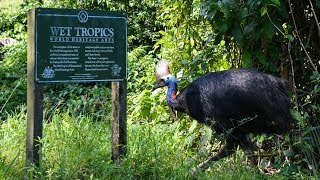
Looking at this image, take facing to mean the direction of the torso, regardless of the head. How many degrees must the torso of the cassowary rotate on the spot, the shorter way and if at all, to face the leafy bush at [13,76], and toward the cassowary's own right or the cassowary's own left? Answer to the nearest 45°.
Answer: approximately 45° to the cassowary's own right

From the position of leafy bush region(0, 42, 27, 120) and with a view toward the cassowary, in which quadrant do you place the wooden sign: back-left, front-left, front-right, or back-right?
front-right

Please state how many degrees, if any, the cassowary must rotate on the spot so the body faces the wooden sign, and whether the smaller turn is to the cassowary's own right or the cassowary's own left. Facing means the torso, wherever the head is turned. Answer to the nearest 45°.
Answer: approximately 45° to the cassowary's own left

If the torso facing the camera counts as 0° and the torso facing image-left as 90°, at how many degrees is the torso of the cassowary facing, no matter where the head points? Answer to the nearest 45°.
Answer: approximately 90°
